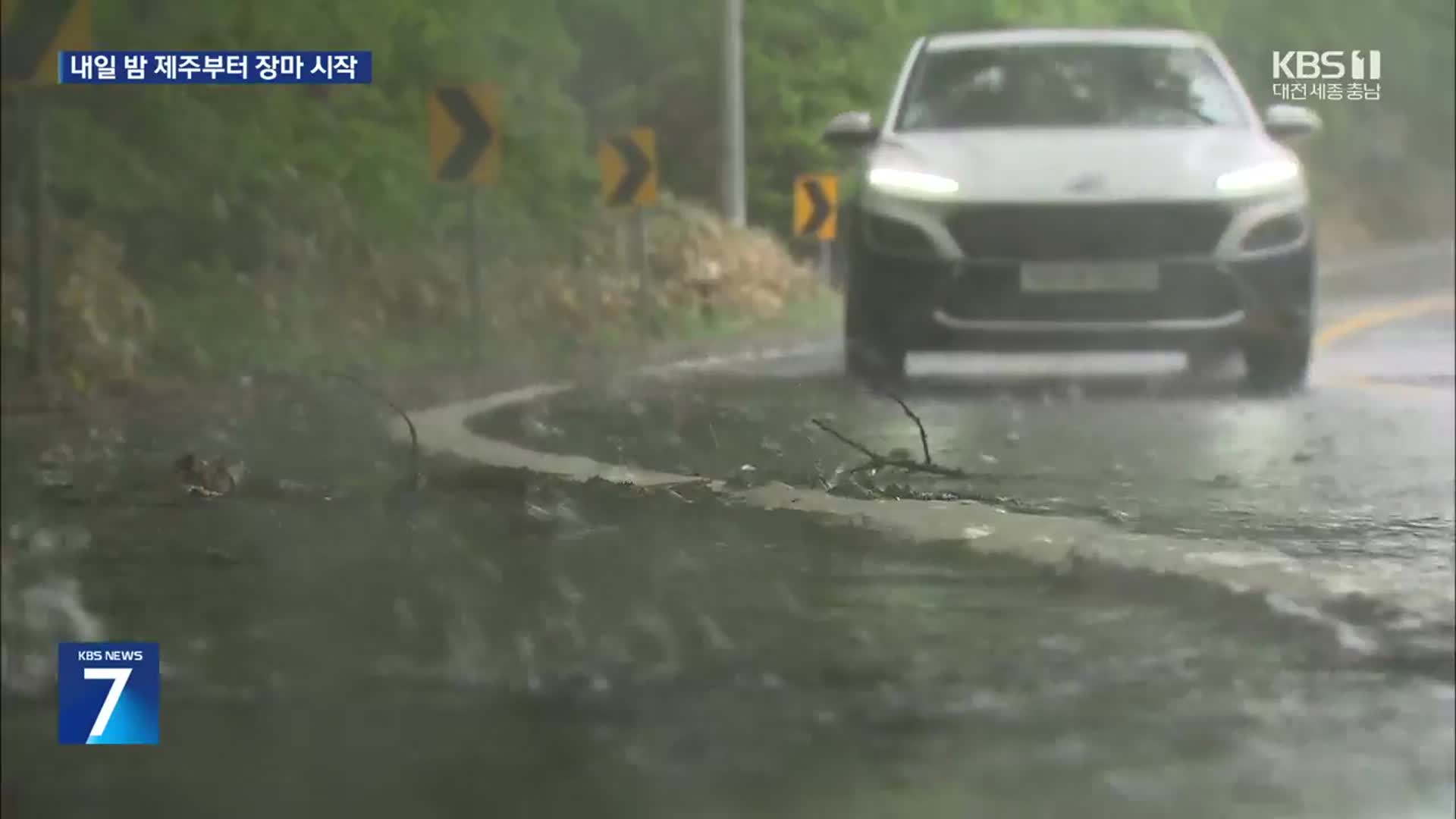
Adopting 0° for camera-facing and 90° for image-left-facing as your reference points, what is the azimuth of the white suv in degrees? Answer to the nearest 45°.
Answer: approximately 0°

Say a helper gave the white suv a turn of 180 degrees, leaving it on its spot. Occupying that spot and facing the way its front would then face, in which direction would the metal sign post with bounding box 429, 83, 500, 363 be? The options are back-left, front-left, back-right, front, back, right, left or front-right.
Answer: left
